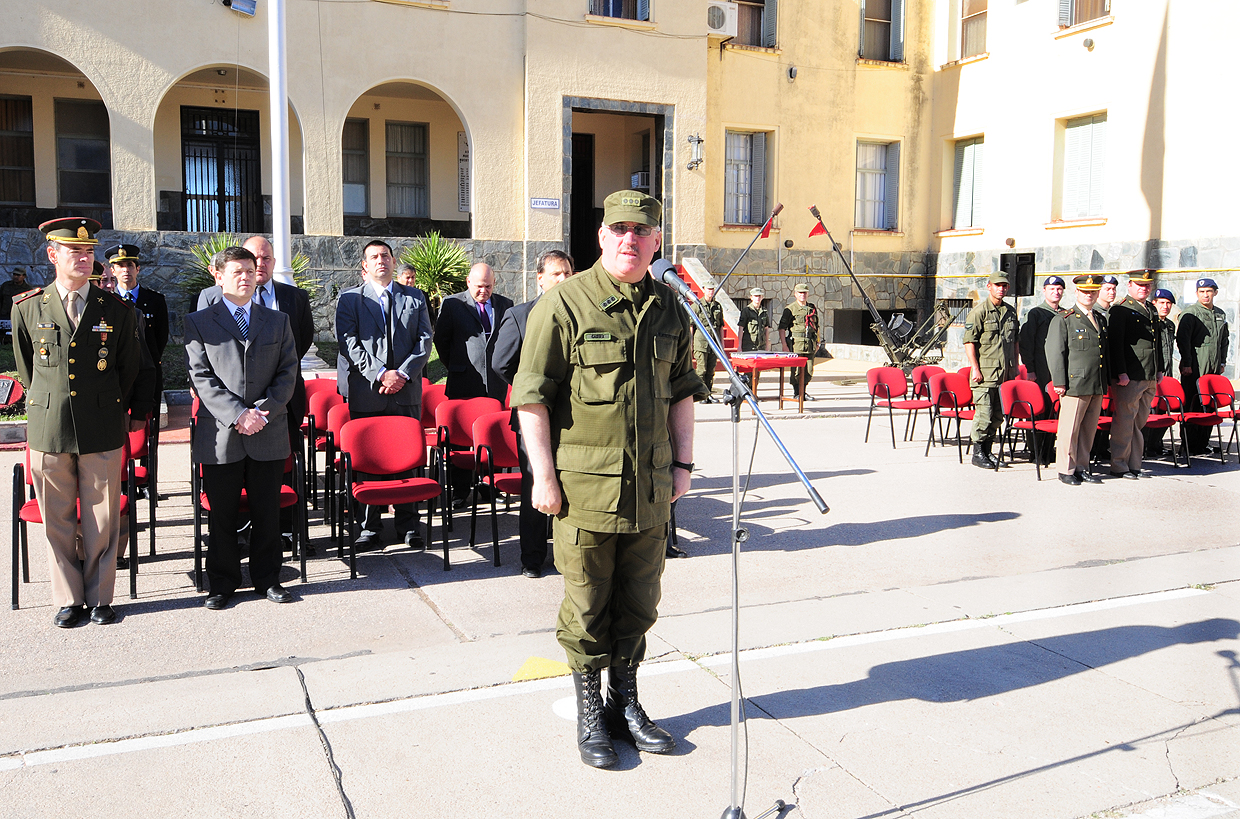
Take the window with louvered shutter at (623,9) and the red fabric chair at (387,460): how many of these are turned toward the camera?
2

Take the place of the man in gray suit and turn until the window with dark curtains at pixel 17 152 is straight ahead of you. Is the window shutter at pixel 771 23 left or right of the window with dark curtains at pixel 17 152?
right

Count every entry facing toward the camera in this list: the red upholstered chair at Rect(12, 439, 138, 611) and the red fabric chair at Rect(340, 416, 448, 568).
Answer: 2

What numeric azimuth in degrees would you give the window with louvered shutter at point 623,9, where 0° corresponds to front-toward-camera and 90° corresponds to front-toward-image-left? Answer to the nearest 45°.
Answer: approximately 0°

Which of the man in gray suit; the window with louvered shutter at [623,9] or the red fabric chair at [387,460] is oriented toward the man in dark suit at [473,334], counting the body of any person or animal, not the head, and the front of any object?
the window with louvered shutter

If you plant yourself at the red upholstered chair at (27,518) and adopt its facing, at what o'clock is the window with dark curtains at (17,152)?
The window with dark curtains is roughly at 6 o'clock from the red upholstered chair.

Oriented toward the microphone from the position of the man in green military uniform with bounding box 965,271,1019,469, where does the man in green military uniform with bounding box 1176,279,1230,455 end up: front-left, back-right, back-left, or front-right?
back-left

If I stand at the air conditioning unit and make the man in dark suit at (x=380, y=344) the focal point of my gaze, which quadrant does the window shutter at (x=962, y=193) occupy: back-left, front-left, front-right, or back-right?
back-left
